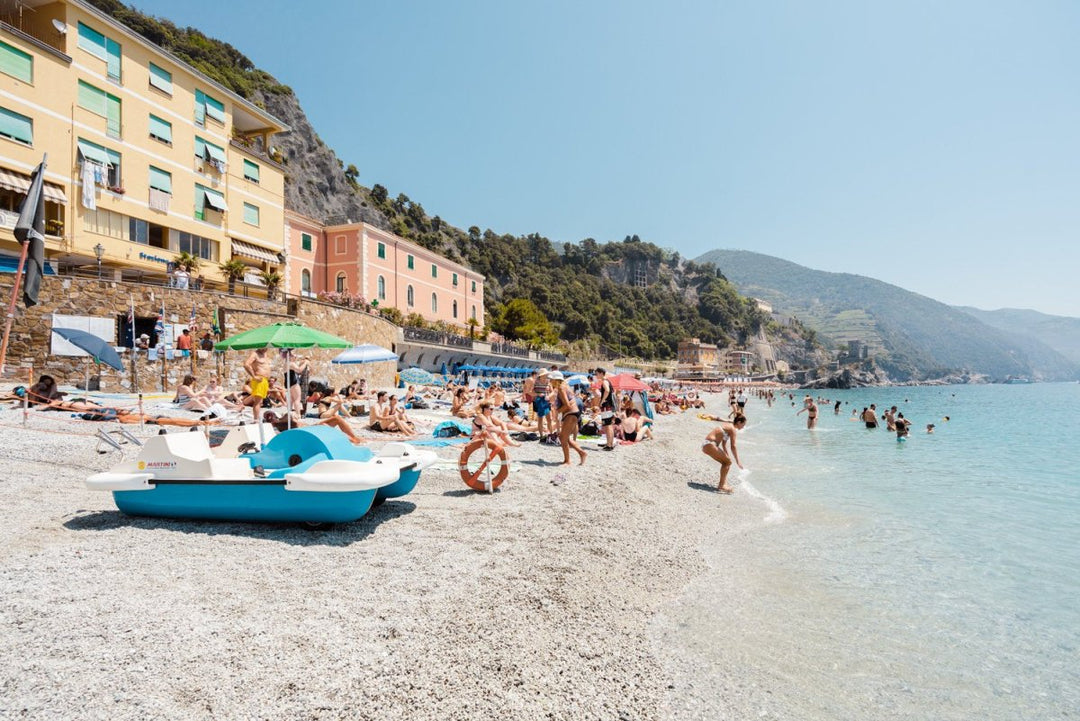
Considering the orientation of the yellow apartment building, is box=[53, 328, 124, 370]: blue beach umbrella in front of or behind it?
in front

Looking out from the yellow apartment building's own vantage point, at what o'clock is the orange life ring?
The orange life ring is roughly at 1 o'clock from the yellow apartment building.

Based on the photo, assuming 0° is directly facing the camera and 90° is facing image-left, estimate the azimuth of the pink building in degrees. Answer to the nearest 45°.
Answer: approximately 315°

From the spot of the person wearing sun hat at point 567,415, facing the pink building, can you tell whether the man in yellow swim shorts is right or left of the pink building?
left

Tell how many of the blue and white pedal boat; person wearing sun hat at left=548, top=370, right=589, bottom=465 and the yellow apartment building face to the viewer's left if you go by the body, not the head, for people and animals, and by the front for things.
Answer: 1

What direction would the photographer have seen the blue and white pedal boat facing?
facing the viewer and to the right of the viewer

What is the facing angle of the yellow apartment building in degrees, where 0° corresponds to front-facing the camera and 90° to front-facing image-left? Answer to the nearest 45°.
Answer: approximately 315°

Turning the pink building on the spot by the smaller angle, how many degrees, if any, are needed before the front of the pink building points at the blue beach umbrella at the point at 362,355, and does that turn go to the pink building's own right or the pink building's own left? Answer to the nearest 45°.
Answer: approximately 45° to the pink building's own right
